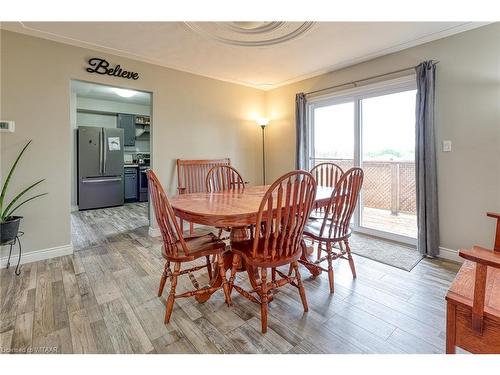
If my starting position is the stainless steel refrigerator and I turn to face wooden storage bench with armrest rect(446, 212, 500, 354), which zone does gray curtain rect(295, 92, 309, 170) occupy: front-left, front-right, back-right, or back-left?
front-left

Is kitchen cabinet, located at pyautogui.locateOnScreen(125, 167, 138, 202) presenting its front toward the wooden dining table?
yes

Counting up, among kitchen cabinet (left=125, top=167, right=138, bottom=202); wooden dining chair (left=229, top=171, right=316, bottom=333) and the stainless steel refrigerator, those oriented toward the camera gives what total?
2

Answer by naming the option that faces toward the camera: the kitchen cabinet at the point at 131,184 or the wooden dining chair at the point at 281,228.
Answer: the kitchen cabinet

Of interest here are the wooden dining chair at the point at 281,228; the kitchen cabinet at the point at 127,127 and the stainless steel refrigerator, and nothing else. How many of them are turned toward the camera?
2

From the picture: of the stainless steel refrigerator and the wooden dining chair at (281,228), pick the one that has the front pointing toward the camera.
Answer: the stainless steel refrigerator

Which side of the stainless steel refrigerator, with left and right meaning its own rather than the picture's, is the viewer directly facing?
front

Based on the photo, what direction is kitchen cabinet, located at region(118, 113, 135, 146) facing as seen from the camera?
toward the camera

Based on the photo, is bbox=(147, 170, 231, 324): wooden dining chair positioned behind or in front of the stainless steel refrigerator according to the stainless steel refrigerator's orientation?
in front

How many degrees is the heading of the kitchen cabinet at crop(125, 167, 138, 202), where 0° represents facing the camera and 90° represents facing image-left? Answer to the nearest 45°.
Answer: approximately 0°

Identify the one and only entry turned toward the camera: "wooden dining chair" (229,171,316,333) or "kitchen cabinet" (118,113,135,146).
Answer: the kitchen cabinet

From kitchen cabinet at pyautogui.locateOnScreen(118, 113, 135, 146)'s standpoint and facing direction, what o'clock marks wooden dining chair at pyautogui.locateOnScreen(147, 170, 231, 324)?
The wooden dining chair is roughly at 12 o'clock from the kitchen cabinet.
